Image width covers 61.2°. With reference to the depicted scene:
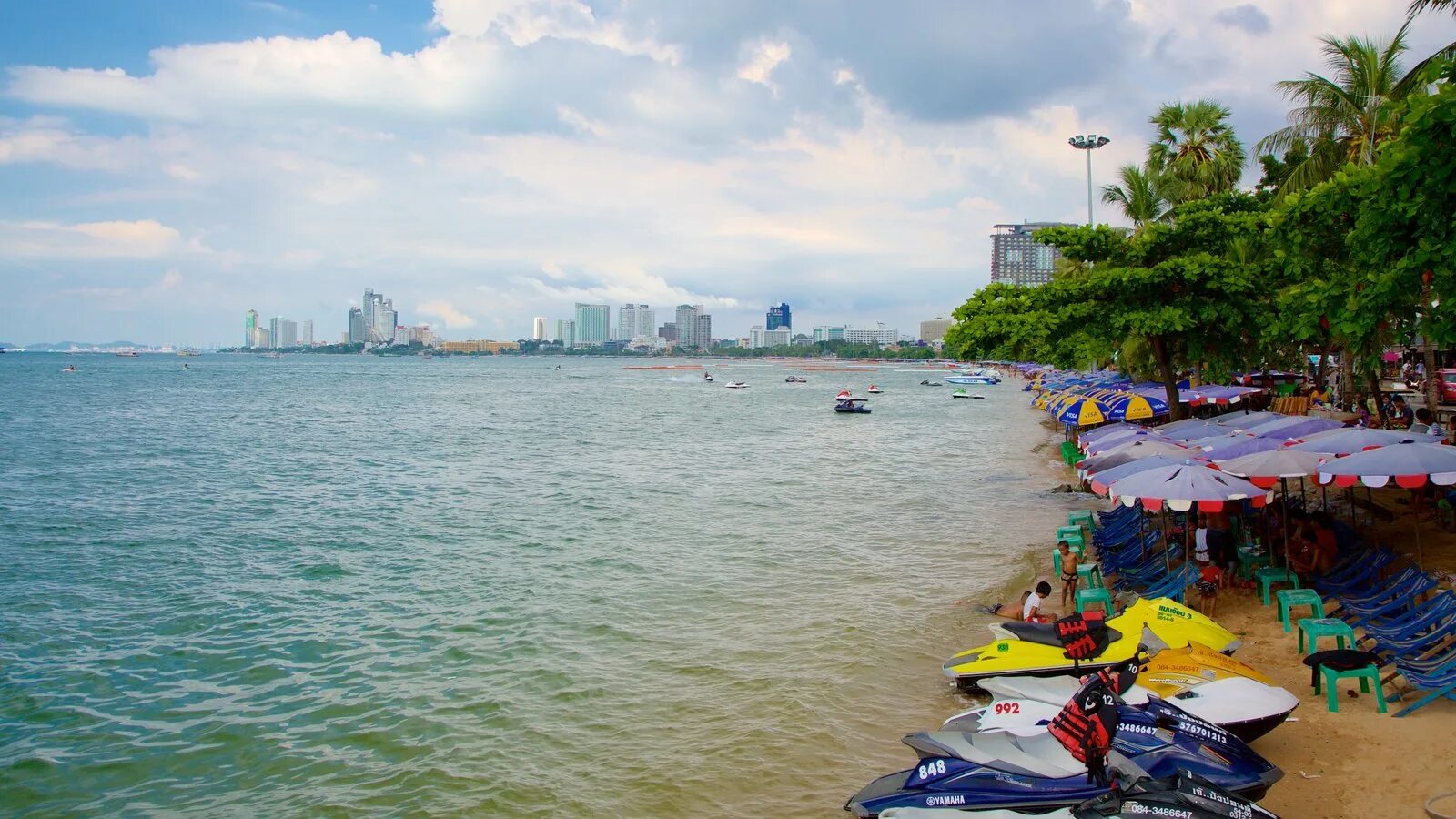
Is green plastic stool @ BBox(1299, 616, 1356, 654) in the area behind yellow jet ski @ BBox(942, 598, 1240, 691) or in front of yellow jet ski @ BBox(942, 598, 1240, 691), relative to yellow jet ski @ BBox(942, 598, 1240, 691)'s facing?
in front

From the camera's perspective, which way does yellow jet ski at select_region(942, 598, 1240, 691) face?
to the viewer's right

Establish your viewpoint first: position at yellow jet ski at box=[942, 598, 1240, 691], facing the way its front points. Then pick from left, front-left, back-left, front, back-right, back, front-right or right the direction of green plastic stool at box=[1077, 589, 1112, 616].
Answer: left

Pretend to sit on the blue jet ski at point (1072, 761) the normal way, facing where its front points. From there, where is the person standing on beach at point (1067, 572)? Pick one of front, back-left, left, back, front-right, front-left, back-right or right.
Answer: left

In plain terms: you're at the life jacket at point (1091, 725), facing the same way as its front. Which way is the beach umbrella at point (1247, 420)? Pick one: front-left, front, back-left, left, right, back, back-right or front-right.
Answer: back-right

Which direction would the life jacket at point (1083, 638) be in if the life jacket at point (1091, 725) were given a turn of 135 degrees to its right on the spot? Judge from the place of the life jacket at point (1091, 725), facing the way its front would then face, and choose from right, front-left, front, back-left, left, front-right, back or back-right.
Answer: front

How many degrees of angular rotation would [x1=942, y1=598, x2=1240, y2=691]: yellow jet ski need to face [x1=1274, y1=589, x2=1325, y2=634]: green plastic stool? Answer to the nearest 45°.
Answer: approximately 45° to its left

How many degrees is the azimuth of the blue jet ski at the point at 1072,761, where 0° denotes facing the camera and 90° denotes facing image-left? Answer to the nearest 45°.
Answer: approximately 270°

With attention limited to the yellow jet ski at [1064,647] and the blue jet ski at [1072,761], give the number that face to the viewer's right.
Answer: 2

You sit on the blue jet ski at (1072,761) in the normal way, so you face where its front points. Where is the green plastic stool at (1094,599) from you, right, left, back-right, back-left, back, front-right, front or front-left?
left

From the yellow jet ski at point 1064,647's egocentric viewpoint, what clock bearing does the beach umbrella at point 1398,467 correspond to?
The beach umbrella is roughly at 11 o'clock from the yellow jet ski.
